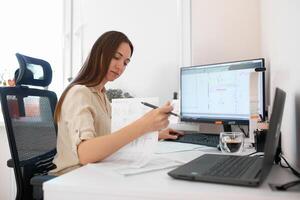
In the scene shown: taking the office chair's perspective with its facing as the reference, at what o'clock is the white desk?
The white desk is roughly at 1 o'clock from the office chair.

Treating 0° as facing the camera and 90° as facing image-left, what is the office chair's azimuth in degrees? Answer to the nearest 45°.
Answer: approximately 315°

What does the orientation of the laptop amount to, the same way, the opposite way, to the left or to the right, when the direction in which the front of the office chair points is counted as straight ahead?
the opposite way

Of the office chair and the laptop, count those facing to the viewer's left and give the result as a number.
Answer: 1

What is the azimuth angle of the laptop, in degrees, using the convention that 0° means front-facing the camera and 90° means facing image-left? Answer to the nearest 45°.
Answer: approximately 90°

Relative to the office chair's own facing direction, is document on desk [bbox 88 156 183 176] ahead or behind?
ahead

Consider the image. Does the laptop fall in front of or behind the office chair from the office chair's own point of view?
in front

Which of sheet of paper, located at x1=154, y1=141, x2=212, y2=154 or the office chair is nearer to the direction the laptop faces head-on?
the office chair

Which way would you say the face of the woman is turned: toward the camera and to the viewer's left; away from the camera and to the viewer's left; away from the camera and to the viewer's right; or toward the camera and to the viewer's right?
toward the camera and to the viewer's right
